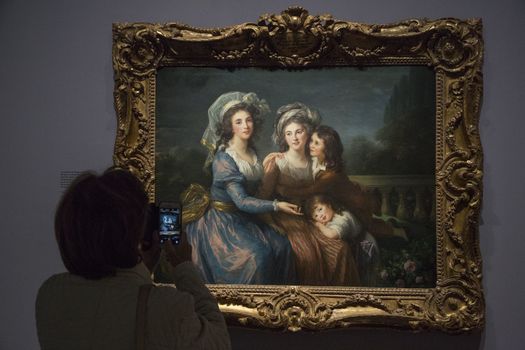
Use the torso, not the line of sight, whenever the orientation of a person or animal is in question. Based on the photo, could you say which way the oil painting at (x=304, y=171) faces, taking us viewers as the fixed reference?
facing the viewer
